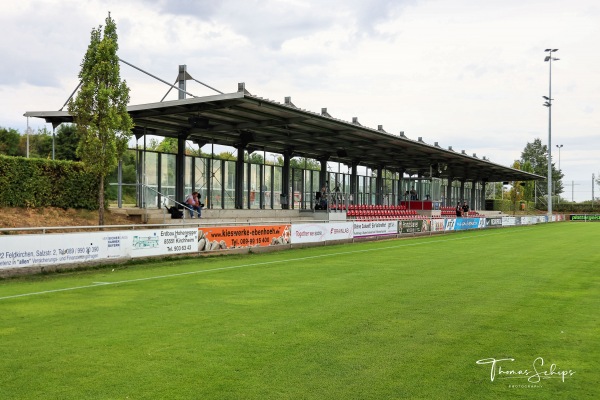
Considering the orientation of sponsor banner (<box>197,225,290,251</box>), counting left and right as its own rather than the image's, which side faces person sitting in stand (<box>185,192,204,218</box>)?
back

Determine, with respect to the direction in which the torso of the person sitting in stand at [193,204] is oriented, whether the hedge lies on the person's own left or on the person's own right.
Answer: on the person's own right

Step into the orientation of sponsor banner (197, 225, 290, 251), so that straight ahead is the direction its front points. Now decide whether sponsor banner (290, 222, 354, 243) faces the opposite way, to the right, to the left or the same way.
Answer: the same way

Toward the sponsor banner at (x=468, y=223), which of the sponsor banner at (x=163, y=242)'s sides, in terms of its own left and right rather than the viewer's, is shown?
left

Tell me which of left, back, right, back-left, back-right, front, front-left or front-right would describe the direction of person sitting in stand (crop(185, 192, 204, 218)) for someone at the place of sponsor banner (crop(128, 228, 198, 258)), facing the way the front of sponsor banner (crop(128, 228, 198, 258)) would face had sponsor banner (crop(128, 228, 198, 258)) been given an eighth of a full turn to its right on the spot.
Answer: back

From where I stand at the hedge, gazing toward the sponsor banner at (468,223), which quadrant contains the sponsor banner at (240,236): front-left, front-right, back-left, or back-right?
front-right

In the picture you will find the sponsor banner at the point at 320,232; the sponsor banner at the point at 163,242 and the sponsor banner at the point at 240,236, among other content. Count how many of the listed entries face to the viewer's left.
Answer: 0

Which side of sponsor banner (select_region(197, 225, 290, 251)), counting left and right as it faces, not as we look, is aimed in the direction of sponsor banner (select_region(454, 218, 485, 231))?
left

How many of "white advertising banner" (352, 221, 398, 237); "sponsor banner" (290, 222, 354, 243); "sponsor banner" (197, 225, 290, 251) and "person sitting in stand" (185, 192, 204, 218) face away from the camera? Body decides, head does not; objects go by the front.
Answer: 0

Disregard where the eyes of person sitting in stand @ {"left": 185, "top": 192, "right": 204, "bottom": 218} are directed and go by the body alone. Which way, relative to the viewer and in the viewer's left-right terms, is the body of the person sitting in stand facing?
facing the viewer and to the right of the viewer

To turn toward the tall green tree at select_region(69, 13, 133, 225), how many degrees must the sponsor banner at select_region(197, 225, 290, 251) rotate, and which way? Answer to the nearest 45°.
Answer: approximately 135° to its right

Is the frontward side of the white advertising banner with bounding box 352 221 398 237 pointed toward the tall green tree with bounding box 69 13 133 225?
no

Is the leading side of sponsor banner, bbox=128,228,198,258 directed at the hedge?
no

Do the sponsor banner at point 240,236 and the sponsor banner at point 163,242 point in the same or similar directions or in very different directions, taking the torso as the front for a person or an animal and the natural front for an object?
same or similar directions

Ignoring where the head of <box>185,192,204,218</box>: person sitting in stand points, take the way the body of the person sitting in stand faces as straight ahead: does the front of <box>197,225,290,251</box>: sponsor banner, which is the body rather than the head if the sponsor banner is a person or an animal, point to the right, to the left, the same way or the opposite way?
the same way

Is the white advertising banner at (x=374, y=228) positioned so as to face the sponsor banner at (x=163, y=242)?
no

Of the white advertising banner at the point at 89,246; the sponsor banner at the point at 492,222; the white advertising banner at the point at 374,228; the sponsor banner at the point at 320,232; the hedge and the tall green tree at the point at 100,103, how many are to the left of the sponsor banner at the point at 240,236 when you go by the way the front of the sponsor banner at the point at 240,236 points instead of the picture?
3

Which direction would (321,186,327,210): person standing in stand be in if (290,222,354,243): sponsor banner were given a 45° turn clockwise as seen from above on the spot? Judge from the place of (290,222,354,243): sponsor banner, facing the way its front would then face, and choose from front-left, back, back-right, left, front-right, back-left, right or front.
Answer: back

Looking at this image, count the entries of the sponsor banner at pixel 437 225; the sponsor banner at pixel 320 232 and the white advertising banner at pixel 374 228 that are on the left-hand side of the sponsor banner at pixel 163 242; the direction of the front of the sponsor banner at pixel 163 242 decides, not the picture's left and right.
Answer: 3

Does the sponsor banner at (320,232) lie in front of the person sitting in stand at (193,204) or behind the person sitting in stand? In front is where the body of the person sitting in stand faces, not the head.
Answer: in front
